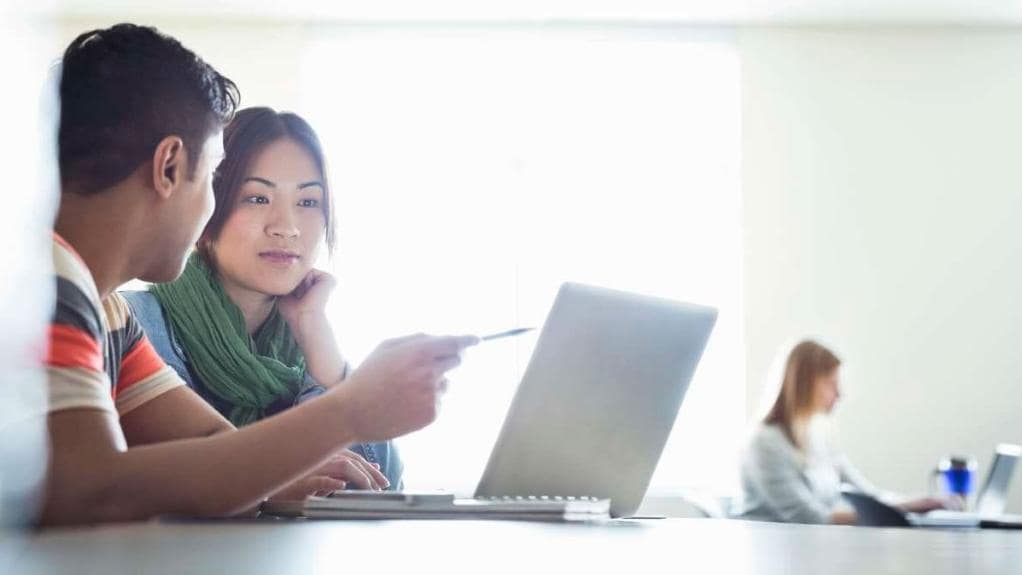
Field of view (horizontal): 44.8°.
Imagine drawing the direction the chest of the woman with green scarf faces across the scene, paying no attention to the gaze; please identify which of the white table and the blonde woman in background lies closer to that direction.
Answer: the white table

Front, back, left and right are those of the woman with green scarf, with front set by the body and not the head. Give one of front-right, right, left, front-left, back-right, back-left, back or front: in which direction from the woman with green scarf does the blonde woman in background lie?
left

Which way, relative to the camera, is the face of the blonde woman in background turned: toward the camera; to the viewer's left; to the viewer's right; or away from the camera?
to the viewer's right

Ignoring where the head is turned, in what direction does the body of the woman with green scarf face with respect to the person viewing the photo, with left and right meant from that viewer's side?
facing the viewer and to the right of the viewer

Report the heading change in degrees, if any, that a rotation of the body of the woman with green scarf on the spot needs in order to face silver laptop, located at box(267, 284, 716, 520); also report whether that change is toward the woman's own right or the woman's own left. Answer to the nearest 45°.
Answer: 0° — they already face it

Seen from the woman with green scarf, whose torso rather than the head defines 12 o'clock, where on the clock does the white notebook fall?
The white notebook is roughly at 1 o'clock from the woman with green scarf.

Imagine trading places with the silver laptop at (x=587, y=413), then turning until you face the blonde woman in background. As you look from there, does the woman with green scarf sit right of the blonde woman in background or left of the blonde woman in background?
left
